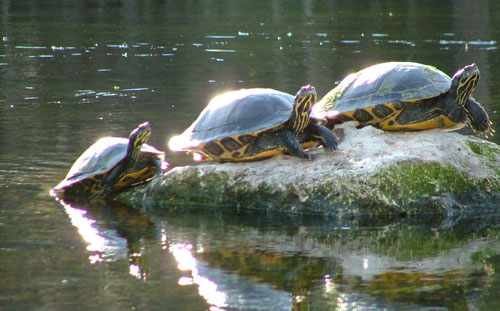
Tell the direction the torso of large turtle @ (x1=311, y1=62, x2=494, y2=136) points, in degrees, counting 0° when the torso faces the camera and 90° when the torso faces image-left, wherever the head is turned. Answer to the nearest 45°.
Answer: approximately 270°

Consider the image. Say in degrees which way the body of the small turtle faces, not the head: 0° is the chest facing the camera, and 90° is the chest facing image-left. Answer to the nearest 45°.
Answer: approximately 315°

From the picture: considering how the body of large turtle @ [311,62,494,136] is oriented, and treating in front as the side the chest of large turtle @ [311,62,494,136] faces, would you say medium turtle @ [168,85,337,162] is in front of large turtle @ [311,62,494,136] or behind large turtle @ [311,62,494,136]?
behind
